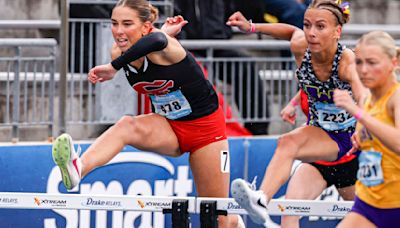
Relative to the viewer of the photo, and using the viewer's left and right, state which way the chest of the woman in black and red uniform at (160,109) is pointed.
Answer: facing the viewer and to the left of the viewer

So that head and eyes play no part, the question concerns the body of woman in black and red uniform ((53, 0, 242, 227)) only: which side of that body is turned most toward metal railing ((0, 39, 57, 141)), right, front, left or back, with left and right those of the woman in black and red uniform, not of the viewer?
right

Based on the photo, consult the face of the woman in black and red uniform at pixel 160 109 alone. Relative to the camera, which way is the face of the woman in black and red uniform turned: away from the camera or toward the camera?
toward the camera
